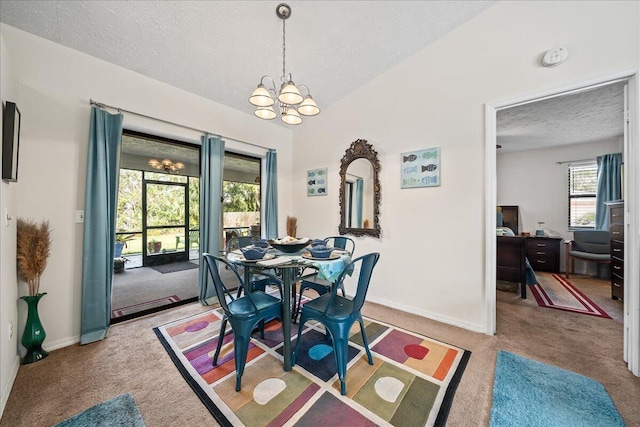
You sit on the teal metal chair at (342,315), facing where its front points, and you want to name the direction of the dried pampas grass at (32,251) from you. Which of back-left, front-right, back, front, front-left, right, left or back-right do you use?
front-left

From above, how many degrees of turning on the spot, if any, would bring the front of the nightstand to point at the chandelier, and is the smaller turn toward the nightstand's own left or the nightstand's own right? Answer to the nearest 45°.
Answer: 0° — it already faces it

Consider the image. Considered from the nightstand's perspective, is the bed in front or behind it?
in front

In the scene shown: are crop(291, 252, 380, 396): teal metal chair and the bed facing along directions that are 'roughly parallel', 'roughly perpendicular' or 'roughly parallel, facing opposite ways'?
roughly perpendicular

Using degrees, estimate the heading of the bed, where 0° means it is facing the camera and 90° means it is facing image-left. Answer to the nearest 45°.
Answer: approximately 0°

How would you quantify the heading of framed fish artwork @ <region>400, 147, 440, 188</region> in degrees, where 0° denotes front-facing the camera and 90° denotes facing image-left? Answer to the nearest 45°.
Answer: approximately 45°

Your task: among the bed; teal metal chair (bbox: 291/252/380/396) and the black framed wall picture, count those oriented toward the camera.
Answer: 1

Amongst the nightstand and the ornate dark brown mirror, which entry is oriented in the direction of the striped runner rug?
the nightstand

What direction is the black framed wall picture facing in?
to the viewer's right

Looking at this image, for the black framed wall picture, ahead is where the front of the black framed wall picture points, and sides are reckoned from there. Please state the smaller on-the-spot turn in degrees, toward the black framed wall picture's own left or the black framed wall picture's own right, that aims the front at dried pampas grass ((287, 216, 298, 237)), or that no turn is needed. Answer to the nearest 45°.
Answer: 0° — it already faces it
